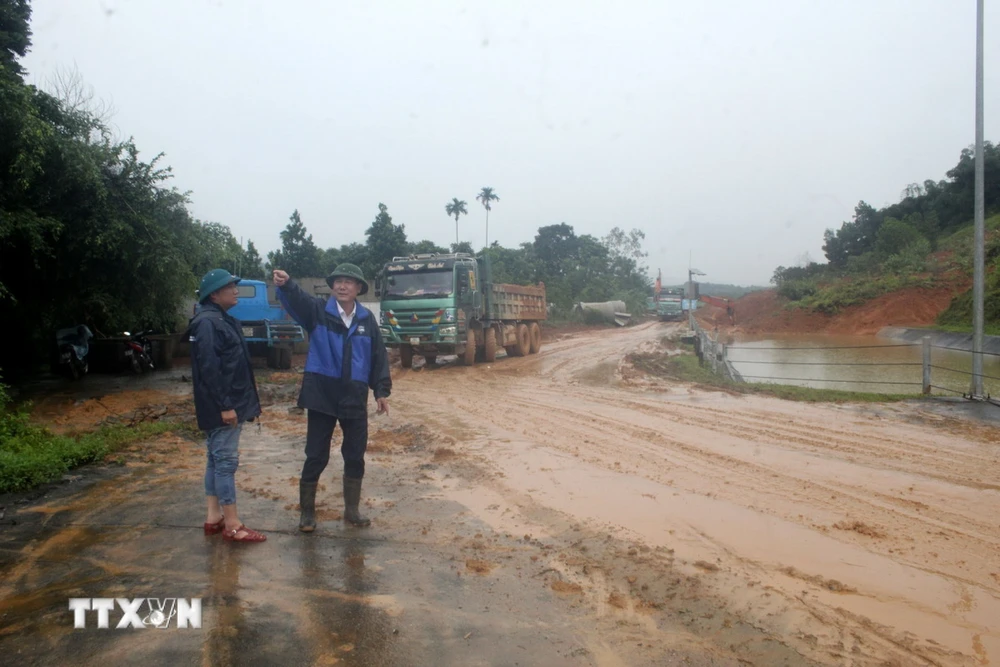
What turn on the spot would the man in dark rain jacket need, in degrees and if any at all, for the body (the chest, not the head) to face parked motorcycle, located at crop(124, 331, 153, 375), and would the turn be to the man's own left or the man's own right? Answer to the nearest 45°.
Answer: approximately 90° to the man's own left

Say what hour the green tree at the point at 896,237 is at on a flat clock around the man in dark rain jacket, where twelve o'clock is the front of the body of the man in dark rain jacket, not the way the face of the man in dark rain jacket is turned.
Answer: The green tree is roughly at 11 o'clock from the man in dark rain jacket.

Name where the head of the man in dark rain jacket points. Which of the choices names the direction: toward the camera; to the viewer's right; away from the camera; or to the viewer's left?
to the viewer's right

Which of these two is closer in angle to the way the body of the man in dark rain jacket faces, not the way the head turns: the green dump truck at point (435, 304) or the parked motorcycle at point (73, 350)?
the green dump truck

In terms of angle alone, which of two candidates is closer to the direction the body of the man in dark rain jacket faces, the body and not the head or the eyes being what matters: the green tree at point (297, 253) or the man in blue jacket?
the man in blue jacket

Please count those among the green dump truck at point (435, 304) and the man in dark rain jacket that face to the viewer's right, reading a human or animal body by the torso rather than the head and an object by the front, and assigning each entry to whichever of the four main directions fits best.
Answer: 1

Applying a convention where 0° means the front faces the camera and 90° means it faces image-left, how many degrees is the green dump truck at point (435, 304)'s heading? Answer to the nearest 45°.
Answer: approximately 45°

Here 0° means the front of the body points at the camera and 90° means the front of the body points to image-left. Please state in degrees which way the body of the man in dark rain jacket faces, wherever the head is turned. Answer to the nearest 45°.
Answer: approximately 270°
